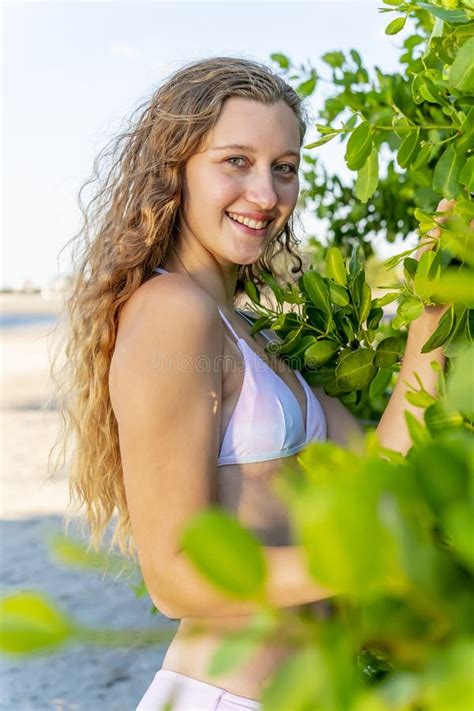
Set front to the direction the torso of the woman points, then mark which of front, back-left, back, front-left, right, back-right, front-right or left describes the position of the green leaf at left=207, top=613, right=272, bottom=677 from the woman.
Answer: front-right

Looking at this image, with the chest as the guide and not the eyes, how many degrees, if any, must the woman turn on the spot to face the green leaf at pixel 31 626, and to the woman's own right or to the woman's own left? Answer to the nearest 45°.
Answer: approximately 45° to the woman's own right

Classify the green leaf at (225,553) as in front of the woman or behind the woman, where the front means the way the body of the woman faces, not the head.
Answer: in front

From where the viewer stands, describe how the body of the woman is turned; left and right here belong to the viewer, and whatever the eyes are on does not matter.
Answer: facing the viewer and to the right of the viewer

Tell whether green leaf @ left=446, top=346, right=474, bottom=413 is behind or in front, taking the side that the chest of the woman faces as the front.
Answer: in front
